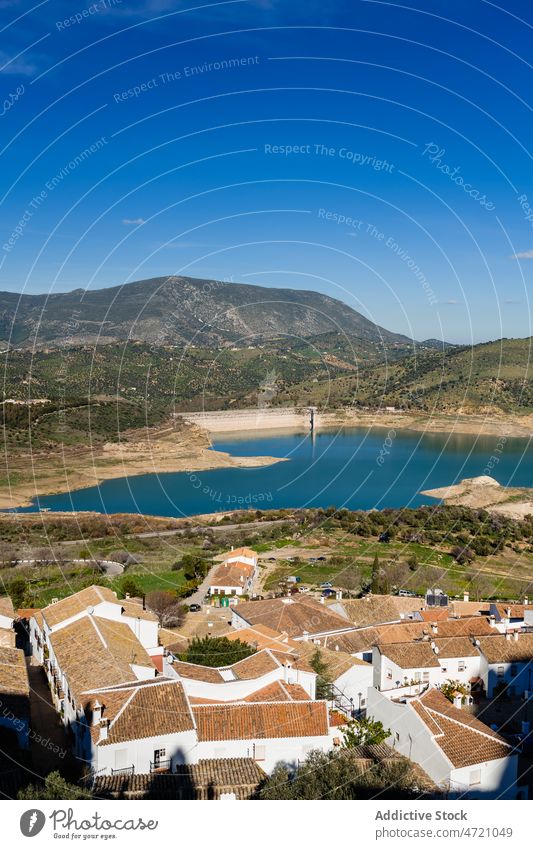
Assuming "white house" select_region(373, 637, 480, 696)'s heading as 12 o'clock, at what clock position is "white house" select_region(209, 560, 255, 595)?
"white house" select_region(209, 560, 255, 595) is roughly at 5 o'clock from "white house" select_region(373, 637, 480, 696).

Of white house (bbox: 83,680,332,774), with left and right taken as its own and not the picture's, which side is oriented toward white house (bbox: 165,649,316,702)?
back

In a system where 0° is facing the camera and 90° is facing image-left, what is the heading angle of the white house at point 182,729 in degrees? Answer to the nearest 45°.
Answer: approximately 0°

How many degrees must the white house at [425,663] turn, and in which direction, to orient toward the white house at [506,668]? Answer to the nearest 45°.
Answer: approximately 135° to its left

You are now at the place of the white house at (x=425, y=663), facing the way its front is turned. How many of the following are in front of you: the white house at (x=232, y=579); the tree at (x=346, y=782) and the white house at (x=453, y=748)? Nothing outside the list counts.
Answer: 2

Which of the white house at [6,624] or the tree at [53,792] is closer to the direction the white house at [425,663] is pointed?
the tree

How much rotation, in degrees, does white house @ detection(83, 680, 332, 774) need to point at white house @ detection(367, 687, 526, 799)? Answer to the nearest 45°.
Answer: approximately 90° to its left

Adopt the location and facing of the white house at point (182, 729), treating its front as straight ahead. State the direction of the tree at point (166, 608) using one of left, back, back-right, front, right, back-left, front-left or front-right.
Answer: back

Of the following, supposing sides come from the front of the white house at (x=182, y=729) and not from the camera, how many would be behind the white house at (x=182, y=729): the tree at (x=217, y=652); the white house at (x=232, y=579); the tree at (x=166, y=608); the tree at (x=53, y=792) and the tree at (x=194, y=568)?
4

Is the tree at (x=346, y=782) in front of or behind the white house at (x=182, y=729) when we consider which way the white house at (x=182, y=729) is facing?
in front

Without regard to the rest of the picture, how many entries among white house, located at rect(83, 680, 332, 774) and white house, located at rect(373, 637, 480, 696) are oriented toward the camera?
2

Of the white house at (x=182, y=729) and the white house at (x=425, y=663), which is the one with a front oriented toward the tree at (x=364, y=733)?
the white house at (x=425, y=663)

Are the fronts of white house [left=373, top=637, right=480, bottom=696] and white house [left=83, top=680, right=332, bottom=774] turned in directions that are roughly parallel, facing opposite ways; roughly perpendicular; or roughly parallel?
roughly parallel

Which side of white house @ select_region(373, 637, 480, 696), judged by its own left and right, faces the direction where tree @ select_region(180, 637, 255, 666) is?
right

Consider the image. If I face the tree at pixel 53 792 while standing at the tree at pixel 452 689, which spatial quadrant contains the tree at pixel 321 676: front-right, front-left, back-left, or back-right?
front-right

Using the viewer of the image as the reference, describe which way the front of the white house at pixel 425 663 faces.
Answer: facing the viewer

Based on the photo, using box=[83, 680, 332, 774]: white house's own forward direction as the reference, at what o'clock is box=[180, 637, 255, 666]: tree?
The tree is roughly at 6 o'clock from the white house.

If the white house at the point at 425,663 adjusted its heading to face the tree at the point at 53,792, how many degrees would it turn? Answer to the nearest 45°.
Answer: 0° — it already faces it

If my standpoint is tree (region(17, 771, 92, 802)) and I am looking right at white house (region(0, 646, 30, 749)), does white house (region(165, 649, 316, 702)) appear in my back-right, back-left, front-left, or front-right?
front-right
